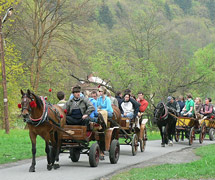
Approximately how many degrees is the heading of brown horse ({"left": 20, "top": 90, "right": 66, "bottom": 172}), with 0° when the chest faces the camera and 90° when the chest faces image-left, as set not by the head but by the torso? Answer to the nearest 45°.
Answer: approximately 45°

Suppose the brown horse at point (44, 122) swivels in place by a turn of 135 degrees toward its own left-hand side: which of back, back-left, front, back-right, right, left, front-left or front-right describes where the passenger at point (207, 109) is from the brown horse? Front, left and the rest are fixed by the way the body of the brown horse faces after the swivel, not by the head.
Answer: front-left

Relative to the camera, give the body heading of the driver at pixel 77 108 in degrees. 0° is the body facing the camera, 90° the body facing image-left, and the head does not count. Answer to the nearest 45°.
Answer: approximately 45°

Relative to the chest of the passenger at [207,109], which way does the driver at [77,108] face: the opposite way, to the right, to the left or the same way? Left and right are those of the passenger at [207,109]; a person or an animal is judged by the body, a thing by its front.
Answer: the same way

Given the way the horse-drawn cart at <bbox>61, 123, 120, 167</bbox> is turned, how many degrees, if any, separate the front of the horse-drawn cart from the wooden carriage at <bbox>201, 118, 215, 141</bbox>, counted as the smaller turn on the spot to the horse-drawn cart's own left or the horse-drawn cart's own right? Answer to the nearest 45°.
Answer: approximately 180°

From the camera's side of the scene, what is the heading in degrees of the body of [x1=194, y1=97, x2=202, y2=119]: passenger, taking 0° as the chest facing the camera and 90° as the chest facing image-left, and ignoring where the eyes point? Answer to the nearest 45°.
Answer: approximately 45°

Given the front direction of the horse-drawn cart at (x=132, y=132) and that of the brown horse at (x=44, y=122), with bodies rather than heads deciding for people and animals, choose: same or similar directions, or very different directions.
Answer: same or similar directions

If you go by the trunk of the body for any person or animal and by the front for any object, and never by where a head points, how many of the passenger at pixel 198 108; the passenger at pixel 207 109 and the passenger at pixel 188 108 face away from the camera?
0

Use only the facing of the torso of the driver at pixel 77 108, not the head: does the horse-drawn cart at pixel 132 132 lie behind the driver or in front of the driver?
behind

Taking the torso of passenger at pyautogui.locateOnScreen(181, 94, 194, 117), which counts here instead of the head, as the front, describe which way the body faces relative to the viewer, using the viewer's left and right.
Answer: facing the viewer and to the left of the viewer

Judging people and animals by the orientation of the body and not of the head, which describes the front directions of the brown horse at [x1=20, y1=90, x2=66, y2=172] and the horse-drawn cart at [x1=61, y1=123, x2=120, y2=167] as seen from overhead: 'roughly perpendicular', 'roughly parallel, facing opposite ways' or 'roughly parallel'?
roughly parallel

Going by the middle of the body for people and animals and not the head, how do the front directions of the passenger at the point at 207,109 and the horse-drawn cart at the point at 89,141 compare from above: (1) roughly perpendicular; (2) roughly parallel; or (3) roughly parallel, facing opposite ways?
roughly parallel

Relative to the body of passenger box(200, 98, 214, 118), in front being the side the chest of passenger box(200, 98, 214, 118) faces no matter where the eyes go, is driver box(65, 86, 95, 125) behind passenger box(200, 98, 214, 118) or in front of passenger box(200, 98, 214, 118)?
in front

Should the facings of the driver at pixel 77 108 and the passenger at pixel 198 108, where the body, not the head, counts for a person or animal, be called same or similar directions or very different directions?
same or similar directions
